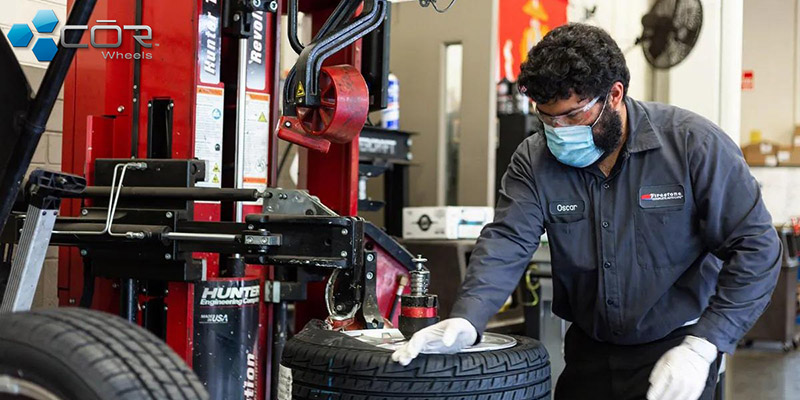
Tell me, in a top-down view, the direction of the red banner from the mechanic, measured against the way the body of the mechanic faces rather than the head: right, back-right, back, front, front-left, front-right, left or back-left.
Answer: back-right

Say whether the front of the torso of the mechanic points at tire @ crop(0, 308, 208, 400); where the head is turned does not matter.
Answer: yes

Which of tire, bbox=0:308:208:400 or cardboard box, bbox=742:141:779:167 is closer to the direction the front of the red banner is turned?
the tire

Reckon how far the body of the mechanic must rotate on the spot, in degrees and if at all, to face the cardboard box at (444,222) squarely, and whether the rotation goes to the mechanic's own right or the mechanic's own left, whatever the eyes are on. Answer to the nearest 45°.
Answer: approximately 135° to the mechanic's own right

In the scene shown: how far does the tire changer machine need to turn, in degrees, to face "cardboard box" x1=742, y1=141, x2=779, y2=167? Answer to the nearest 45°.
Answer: approximately 90° to its left

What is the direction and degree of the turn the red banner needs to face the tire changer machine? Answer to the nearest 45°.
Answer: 0° — it already faces it

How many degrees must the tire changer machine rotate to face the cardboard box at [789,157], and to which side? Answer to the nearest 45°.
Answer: approximately 90° to its left

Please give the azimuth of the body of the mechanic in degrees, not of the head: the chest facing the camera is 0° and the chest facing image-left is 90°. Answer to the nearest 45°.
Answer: approximately 45°

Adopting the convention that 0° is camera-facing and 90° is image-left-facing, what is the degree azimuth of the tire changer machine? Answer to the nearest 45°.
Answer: approximately 315°
